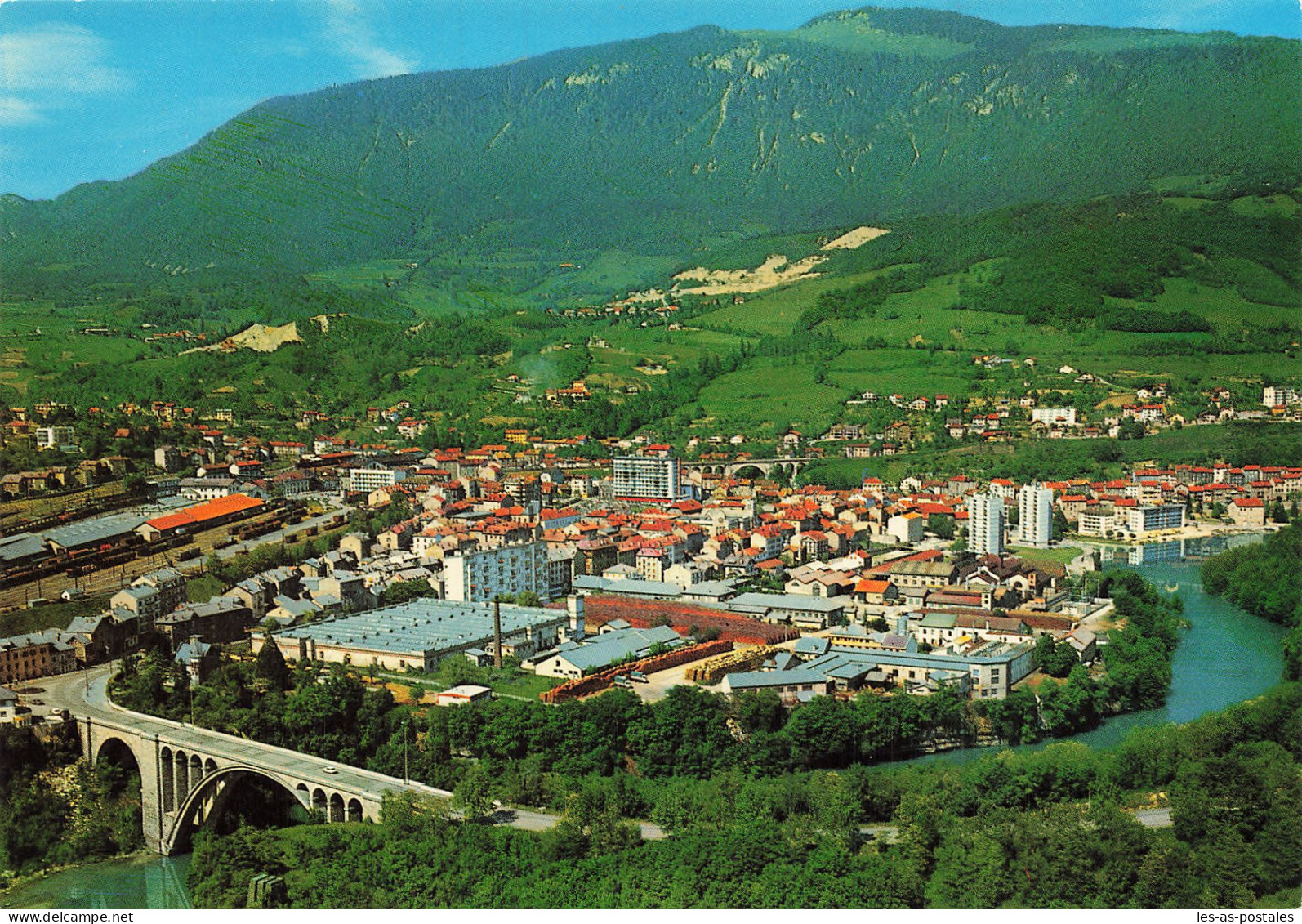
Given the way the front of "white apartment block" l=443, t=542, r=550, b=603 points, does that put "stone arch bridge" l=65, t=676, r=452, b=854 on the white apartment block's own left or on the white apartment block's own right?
on the white apartment block's own right

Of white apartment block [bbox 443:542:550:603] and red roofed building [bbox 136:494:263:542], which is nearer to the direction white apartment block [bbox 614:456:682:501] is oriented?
the white apartment block [bbox 443:542:550:603]

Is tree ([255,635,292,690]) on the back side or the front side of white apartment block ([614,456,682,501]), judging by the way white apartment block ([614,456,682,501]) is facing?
on the front side

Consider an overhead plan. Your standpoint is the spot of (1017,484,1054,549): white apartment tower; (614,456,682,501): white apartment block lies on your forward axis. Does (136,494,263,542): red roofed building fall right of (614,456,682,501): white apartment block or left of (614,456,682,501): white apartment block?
left

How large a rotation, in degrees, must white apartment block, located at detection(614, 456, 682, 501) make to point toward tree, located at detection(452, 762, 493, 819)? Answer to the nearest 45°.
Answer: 0° — it already faces it

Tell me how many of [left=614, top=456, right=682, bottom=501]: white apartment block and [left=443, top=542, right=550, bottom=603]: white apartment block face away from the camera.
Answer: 0

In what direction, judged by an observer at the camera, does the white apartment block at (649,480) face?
facing the viewer

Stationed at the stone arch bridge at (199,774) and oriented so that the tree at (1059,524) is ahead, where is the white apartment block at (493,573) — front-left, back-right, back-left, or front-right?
front-left

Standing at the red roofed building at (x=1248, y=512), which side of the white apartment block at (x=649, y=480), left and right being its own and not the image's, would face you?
left

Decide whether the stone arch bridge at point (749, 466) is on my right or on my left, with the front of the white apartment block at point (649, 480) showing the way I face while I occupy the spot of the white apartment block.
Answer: on my left
